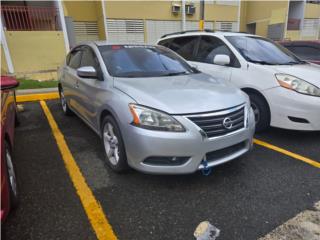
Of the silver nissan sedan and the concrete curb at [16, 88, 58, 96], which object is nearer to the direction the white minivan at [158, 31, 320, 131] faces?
the silver nissan sedan

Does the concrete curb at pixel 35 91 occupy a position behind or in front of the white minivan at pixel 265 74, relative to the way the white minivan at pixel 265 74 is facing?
behind

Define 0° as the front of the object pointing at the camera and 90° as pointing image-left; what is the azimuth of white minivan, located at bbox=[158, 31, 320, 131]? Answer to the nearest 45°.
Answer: approximately 315°

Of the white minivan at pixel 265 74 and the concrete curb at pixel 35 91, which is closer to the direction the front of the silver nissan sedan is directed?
the white minivan
